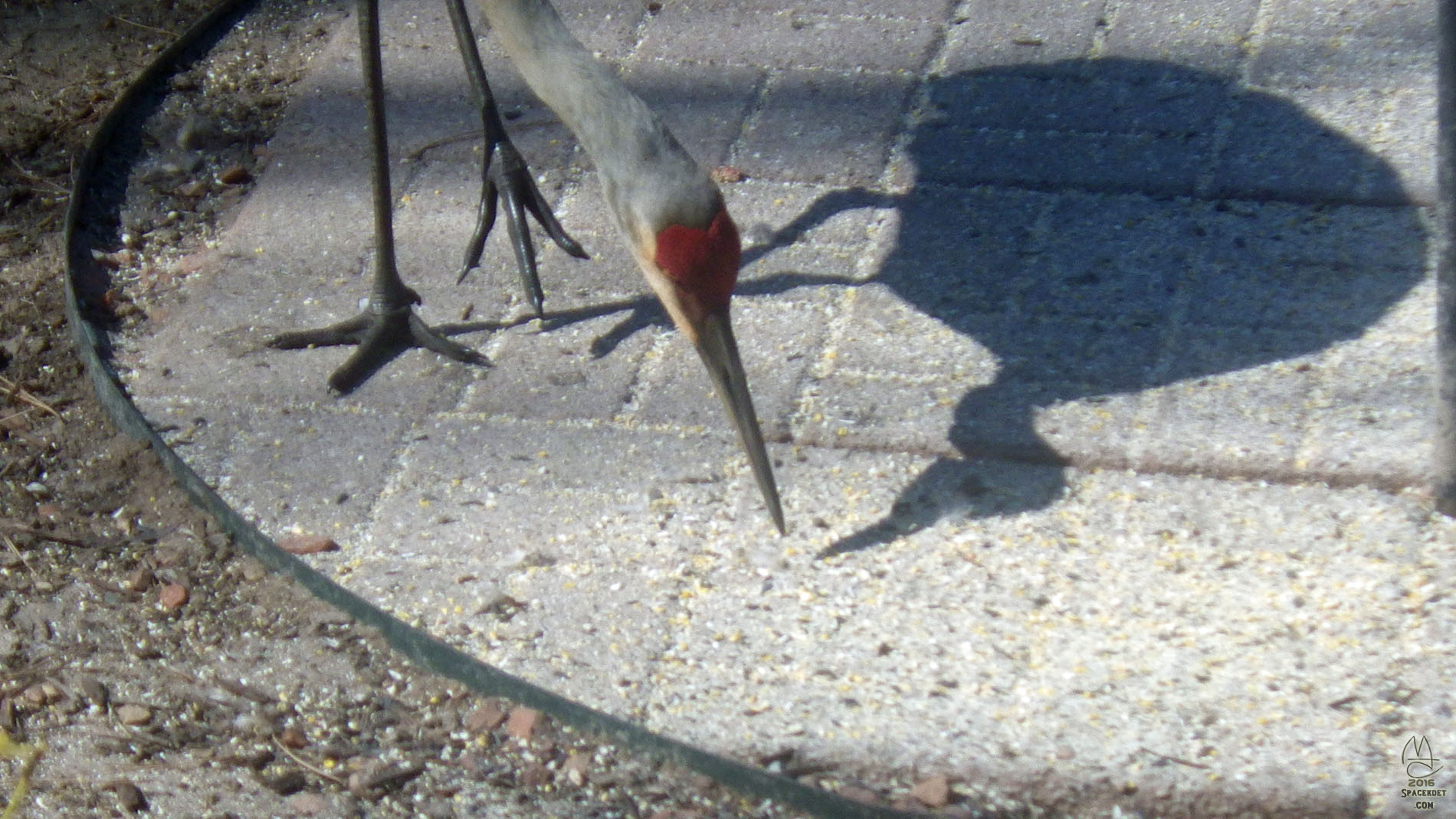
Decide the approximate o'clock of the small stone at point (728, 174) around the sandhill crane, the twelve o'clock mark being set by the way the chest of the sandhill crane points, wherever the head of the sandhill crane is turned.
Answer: The small stone is roughly at 8 o'clock from the sandhill crane.

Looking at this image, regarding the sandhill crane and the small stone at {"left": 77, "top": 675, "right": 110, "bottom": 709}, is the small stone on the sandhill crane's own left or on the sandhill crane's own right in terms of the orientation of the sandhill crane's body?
on the sandhill crane's own right

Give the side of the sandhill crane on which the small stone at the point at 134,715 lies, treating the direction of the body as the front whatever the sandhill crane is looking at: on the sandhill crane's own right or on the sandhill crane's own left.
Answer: on the sandhill crane's own right

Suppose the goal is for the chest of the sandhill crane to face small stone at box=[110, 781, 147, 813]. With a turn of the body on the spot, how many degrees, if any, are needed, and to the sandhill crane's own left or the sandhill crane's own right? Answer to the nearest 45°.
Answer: approximately 90° to the sandhill crane's own right

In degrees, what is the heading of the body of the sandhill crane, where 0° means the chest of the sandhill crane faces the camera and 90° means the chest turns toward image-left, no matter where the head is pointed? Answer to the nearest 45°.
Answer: approximately 315°
